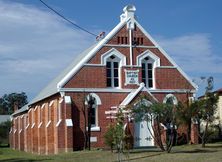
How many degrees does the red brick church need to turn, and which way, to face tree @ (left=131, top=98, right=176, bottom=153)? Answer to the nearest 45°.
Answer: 0° — it already faces it

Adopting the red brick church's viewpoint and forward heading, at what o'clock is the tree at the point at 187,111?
The tree is roughly at 11 o'clock from the red brick church.

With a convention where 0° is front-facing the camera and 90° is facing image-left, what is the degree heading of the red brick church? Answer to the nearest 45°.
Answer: approximately 0°
